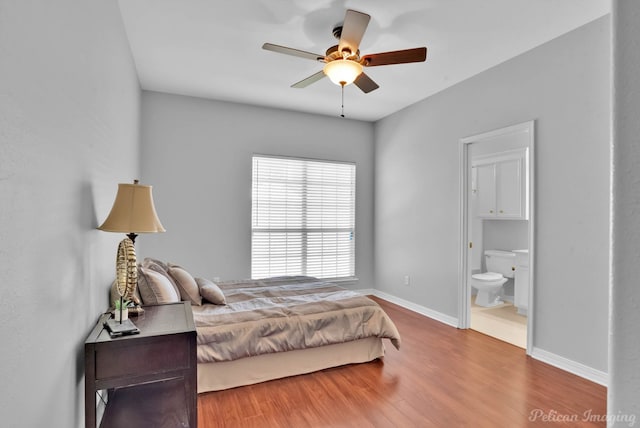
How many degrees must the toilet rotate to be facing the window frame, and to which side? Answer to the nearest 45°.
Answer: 0° — it already faces it

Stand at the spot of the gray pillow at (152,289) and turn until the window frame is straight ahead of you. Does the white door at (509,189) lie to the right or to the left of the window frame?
right

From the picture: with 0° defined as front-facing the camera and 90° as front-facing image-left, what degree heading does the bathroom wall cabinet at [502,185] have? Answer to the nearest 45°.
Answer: approximately 45°

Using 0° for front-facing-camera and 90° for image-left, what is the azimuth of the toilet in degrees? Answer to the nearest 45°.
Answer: approximately 45°
